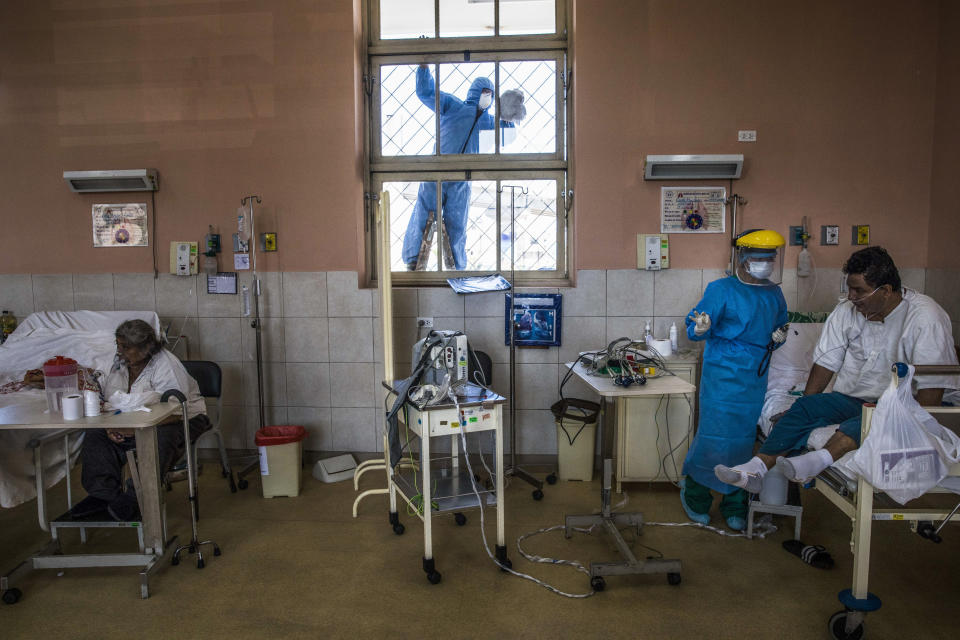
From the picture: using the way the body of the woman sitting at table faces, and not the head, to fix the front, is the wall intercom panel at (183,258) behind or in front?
behind

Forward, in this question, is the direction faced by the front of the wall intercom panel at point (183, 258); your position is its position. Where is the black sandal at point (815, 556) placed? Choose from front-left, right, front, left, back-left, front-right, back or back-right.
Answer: front-left

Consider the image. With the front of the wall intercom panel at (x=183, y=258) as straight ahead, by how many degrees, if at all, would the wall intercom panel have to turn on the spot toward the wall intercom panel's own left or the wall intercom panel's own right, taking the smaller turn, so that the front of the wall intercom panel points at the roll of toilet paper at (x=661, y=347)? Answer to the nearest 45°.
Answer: approximately 45° to the wall intercom panel's own left

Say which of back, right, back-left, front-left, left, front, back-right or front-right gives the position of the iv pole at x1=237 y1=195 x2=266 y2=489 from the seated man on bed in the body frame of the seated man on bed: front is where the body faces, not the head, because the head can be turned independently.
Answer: front-right

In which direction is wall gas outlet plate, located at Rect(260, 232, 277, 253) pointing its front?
toward the camera

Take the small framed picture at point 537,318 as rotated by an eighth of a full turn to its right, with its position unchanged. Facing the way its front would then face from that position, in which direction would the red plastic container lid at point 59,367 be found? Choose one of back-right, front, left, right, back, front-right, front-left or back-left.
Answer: front

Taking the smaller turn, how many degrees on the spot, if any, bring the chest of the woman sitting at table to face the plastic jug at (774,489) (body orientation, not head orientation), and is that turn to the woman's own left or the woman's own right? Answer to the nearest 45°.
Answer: approximately 90° to the woman's own left

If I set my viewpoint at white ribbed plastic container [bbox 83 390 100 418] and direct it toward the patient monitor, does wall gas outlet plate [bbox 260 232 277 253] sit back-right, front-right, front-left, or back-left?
front-left

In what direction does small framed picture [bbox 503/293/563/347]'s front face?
toward the camera

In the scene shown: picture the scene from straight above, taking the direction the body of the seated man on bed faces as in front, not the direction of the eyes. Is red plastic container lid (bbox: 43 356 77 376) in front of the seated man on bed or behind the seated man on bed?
in front

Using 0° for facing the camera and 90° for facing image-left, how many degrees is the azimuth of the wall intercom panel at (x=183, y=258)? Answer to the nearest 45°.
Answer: approximately 0°

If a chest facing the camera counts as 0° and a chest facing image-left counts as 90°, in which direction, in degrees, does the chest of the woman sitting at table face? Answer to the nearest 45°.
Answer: approximately 45°

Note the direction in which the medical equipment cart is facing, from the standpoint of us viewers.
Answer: facing the viewer
